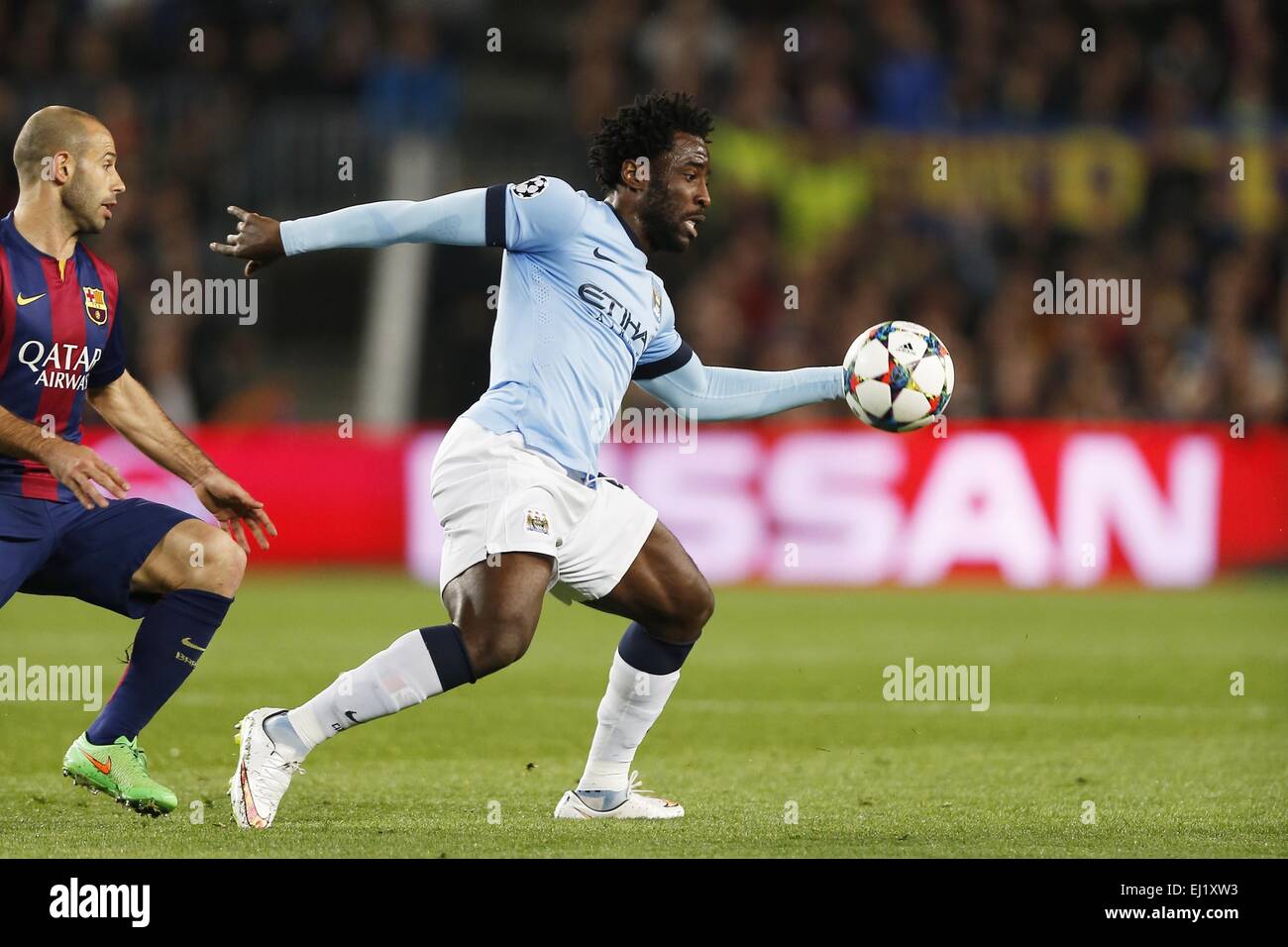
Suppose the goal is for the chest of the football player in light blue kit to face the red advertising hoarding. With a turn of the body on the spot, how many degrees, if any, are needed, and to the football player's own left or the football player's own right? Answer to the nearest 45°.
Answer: approximately 135° to the football player's own left

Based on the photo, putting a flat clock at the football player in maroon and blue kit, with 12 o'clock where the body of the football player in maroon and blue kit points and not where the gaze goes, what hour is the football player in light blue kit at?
The football player in light blue kit is roughly at 11 o'clock from the football player in maroon and blue kit.

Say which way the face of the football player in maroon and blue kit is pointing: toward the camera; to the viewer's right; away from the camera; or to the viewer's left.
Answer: to the viewer's right

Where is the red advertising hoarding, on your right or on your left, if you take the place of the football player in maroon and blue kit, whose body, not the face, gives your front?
on your left

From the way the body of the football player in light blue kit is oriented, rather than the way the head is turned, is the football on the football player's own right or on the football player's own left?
on the football player's own left

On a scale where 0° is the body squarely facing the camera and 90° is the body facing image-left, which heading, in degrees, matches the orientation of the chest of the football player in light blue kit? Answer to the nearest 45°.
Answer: approximately 315°

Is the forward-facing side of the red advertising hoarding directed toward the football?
yes

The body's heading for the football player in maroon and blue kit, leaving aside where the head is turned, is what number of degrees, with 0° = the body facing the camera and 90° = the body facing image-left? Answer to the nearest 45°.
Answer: approximately 315°
